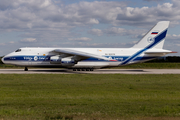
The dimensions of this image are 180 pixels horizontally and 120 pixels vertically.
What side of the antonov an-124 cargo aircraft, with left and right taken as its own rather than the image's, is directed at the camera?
left
